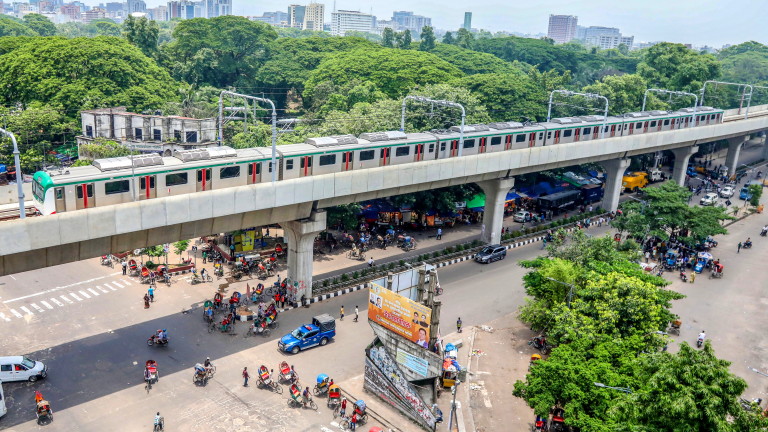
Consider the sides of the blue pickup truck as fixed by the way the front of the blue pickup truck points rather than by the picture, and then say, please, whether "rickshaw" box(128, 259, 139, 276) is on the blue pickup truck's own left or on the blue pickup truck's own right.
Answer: on the blue pickup truck's own right

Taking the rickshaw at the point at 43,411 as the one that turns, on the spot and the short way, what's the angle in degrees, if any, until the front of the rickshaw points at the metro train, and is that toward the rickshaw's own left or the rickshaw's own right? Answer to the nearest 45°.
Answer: approximately 45° to the rickshaw's own right

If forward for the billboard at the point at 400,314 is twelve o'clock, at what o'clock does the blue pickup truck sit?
The blue pickup truck is roughly at 3 o'clock from the billboard.

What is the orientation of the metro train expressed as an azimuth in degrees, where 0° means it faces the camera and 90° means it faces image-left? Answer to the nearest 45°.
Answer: approximately 45°

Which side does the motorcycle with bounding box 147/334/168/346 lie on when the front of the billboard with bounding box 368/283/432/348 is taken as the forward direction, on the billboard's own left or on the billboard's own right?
on the billboard's own right

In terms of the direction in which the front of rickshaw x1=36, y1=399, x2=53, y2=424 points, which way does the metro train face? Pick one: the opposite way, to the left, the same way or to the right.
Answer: to the left

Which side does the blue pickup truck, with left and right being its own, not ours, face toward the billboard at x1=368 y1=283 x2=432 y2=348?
left

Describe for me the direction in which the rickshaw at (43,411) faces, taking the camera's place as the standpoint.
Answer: facing away from the viewer
